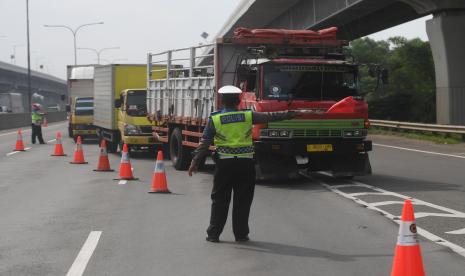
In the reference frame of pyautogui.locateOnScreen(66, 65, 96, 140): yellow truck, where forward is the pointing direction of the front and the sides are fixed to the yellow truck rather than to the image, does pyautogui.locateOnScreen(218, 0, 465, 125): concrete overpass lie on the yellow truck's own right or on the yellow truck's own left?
on the yellow truck's own left

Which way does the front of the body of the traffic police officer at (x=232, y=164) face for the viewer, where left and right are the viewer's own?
facing away from the viewer

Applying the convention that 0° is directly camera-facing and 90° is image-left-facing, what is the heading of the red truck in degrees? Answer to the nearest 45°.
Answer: approximately 315°

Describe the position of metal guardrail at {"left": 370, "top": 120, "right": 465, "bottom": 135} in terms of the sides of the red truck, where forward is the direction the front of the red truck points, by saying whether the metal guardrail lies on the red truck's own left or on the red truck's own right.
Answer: on the red truck's own left

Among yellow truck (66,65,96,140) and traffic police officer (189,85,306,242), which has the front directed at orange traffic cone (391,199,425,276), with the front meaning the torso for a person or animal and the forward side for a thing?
the yellow truck

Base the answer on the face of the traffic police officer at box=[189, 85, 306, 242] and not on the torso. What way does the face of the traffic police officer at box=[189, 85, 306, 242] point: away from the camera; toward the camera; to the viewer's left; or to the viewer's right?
away from the camera

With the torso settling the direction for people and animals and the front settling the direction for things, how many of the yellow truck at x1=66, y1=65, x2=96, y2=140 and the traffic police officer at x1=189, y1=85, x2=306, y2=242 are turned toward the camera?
1

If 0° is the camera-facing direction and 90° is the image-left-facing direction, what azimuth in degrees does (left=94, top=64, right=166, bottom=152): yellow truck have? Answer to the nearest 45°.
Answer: approximately 315°
